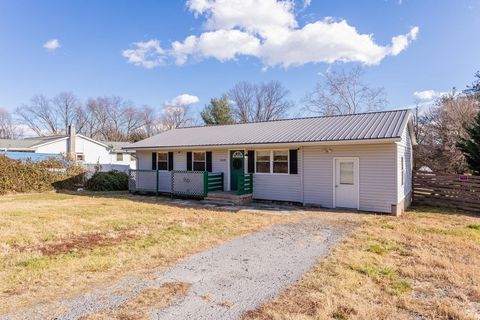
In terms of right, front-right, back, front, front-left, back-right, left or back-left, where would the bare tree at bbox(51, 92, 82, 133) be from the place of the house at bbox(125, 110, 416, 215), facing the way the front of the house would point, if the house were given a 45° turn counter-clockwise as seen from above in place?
back-right

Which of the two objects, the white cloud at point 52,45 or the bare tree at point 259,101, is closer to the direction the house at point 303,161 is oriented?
the white cloud

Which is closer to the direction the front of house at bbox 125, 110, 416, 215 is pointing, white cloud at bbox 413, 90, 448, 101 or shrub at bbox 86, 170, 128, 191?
the shrub

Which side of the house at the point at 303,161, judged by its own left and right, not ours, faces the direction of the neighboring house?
right

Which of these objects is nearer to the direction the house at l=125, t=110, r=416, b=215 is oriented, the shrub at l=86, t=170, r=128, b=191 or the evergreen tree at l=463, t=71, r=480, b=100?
the shrub

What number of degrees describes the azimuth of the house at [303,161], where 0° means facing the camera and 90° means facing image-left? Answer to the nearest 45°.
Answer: approximately 45°

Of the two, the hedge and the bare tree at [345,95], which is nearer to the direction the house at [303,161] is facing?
the hedge

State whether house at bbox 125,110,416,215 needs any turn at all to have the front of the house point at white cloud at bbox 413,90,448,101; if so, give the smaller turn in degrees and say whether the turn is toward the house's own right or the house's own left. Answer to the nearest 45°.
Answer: approximately 180°

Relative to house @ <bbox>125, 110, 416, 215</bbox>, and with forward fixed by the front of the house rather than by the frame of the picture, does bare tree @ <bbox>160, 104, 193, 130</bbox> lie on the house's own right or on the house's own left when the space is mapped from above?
on the house's own right

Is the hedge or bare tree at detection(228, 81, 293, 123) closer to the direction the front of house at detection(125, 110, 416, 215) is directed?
the hedge

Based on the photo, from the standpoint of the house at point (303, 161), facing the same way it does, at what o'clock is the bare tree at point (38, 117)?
The bare tree is roughly at 3 o'clock from the house.
